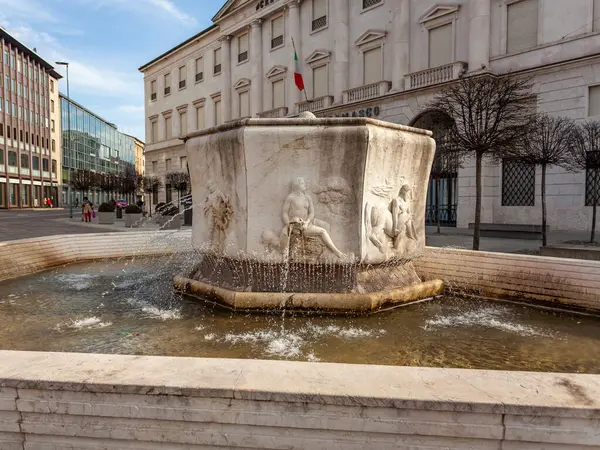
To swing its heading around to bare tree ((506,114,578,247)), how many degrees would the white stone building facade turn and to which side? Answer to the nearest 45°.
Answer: approximately 45° to its left

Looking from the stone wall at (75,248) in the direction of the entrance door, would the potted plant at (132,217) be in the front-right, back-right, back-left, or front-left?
front-left

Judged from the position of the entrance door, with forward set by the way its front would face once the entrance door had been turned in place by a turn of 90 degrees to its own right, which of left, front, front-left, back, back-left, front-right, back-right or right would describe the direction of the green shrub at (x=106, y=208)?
front-left

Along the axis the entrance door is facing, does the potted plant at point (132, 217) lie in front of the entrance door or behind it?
in front

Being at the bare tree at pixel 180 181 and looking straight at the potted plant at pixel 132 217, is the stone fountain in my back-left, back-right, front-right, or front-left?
front-left

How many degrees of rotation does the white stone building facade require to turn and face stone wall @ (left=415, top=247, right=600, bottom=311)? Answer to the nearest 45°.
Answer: approximately 45° to its left

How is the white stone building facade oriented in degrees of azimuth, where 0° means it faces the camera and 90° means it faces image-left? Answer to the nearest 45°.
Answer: approximately 45°

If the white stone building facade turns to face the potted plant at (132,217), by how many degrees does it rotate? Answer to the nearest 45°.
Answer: approximately 45° to its right

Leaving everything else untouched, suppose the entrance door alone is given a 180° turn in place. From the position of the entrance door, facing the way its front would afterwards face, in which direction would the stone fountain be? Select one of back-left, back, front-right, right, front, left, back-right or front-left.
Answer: back-right

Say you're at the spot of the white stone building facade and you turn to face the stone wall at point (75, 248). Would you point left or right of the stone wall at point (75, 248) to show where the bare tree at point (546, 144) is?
left

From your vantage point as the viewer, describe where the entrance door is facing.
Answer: facing the viewer and to the left of the viewer

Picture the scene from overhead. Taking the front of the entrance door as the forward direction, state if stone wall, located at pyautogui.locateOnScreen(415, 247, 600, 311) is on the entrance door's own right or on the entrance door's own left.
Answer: on the entrance door's own left

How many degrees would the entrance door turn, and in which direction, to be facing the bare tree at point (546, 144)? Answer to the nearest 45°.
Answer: approximately 45° to its left

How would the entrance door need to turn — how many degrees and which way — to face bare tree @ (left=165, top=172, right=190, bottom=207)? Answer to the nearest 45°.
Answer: approximately 45° to its right

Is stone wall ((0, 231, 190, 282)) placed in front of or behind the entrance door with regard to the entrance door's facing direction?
in front
